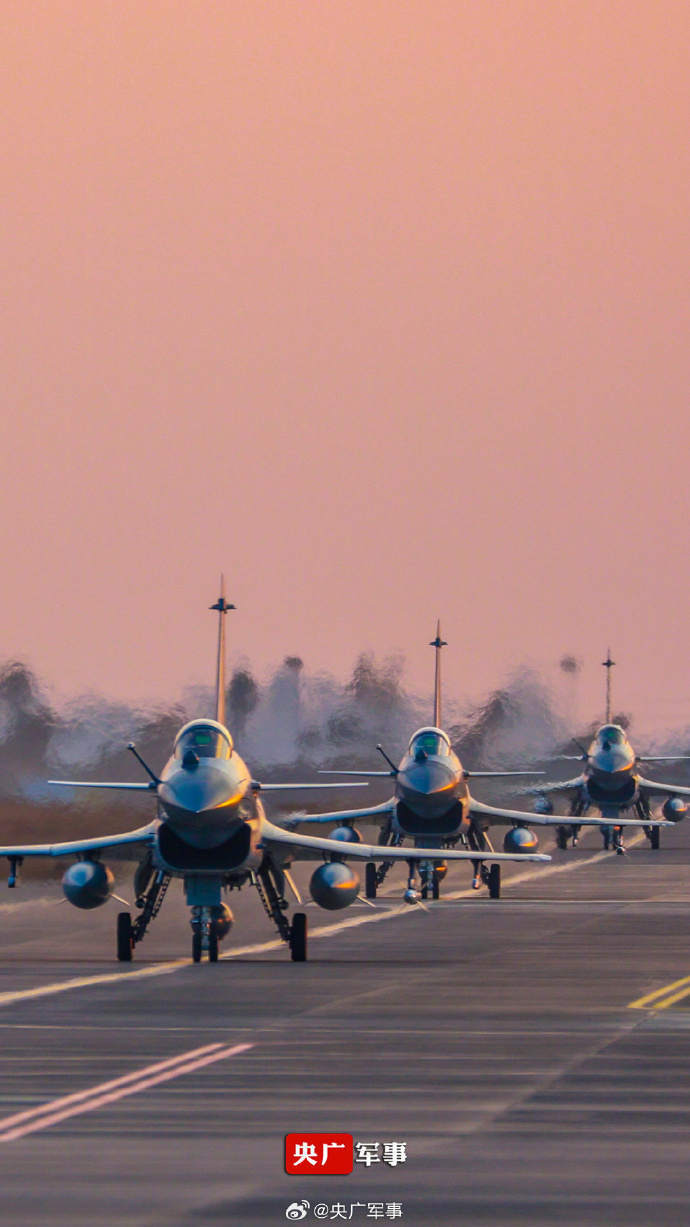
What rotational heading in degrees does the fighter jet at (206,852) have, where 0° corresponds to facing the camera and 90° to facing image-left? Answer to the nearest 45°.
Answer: approximately 0°
